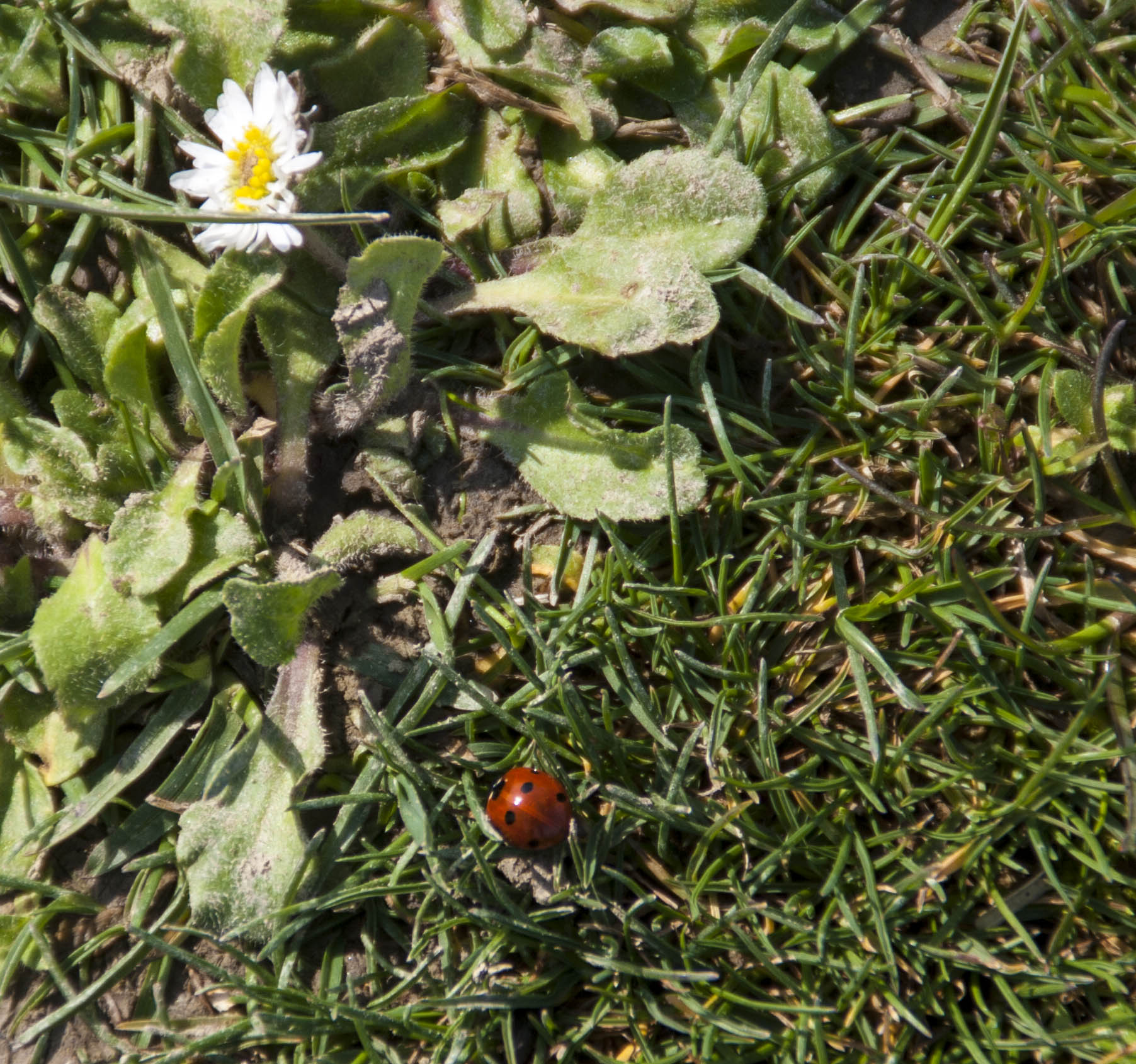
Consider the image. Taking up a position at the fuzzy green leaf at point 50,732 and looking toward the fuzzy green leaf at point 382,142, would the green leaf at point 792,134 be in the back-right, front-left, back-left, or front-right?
front-right

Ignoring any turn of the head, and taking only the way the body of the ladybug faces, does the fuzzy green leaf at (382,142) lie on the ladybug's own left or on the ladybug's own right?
on the ladybug's own right

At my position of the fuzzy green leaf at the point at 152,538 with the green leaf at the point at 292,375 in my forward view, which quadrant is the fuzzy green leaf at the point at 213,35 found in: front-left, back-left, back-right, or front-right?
front-left

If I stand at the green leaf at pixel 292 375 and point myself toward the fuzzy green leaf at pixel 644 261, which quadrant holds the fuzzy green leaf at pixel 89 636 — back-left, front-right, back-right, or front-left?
back-right
